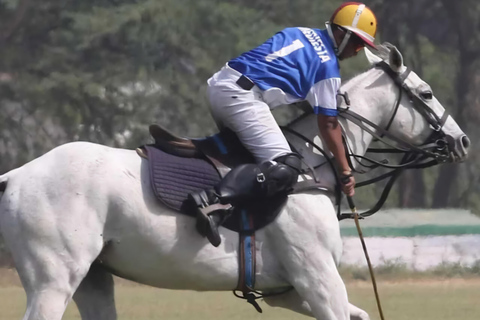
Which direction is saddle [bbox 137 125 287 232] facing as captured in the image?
to the viewer's right

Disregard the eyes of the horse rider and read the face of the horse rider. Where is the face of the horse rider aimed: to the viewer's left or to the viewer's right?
to the viewer's right

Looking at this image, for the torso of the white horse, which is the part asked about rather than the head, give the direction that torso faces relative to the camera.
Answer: to the viewer's right
